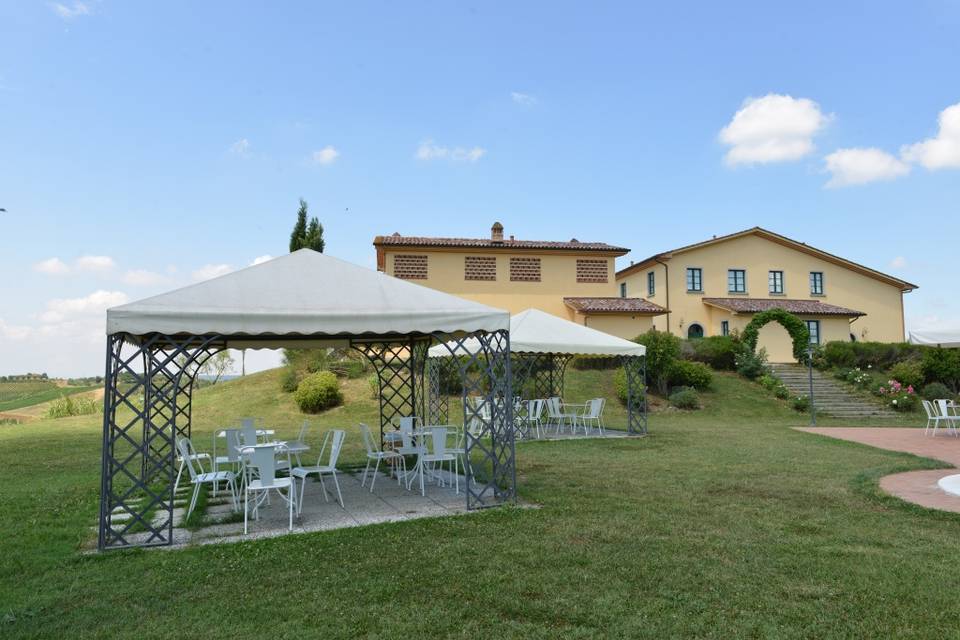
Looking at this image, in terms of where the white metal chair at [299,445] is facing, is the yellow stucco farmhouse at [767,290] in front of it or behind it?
behind

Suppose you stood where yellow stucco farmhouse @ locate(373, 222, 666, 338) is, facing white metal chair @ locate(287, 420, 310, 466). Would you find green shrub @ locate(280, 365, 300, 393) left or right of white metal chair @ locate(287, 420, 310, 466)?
right

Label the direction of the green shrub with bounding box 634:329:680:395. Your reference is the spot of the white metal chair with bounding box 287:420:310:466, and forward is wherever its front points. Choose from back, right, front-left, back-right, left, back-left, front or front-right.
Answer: back

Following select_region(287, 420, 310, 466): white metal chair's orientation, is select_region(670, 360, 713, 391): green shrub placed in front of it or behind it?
behind

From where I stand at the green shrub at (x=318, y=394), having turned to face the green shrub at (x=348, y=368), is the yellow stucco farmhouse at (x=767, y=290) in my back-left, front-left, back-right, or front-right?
front-right

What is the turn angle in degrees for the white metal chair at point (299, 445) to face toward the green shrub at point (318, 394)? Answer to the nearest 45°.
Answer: approximately 135° to its right

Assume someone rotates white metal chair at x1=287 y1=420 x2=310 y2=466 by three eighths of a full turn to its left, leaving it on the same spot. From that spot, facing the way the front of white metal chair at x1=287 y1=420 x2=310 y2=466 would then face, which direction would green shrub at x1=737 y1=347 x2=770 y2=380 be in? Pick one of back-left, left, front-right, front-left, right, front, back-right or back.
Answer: front-left

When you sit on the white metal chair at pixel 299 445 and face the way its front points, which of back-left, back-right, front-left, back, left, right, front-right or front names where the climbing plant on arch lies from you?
back

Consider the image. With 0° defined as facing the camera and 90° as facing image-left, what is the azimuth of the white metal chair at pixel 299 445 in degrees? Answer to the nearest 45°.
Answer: approximately 45°

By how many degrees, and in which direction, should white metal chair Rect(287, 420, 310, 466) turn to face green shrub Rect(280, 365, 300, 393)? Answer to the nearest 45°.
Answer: approximately 135° to its right

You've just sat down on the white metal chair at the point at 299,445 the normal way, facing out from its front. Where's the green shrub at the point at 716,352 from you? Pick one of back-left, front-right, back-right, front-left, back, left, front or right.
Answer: back
